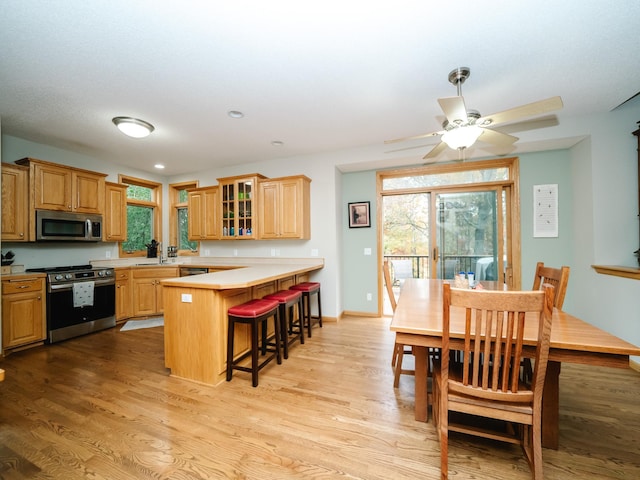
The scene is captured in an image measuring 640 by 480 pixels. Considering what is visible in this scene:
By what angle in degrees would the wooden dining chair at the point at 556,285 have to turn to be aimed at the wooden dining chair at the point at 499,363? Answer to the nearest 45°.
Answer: approximately 45° to its left

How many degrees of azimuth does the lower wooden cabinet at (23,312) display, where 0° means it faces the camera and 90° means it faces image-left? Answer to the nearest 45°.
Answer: approximately 315°

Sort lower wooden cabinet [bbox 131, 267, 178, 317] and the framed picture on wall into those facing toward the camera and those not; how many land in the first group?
2

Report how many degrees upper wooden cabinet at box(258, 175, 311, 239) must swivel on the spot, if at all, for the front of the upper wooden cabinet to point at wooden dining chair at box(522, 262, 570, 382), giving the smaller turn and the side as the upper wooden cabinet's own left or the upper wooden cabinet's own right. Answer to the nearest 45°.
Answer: approximately 90° to the upper wooden cabinet's own left

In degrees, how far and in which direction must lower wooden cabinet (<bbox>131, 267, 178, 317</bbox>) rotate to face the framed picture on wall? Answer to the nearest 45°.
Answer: approximately 45° to its left

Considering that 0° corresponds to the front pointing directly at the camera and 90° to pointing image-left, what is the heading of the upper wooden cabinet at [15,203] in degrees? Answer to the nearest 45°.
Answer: approximately 315°

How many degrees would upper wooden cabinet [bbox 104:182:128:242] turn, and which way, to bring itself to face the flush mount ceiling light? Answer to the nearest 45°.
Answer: approximately 45° to its right

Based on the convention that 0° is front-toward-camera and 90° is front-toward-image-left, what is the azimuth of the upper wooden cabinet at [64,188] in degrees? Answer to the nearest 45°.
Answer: approximately 315°
